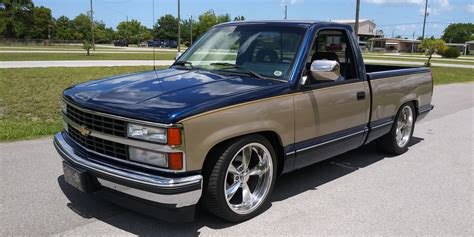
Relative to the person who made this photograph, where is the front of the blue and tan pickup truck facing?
facing the viewer and to the left of the viewer
